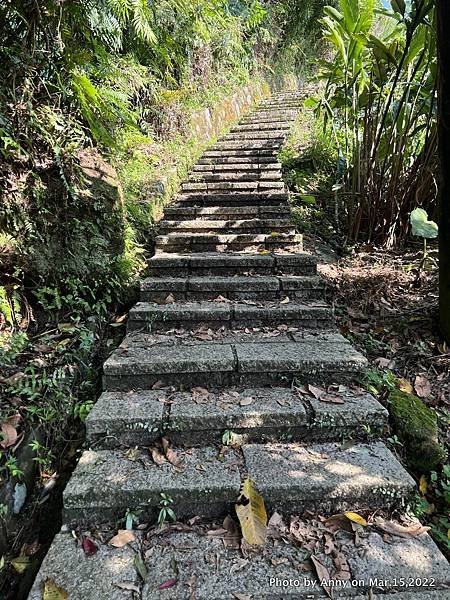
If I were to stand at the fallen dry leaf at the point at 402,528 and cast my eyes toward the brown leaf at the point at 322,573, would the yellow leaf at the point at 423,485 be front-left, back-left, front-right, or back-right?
back-right

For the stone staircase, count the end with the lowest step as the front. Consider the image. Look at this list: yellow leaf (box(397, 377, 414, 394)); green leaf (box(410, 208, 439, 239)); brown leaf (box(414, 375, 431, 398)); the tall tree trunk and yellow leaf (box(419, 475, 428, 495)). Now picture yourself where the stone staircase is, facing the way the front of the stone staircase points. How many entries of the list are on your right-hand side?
0

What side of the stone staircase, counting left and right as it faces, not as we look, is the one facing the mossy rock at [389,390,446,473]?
left

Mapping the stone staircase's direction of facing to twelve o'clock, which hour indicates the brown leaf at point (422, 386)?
The brown leaf is roughly at 8 o'clock from the stone staircase.

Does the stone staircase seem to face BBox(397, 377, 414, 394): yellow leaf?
no

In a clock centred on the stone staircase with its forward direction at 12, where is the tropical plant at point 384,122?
The tropical plant is roughly at 7 o'clock from the stone staircase.

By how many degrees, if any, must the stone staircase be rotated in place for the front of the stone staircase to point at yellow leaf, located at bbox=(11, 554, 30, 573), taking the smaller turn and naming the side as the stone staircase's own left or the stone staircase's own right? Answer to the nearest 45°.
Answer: approximately 45° to the stone staircase's own right

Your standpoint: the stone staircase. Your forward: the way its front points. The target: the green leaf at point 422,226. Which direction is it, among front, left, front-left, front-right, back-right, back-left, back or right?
back-left

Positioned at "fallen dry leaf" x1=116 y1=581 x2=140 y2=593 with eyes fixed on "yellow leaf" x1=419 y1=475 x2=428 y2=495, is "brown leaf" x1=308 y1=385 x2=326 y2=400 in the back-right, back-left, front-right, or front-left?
front-left

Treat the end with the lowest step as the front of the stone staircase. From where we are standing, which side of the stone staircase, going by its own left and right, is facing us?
front
